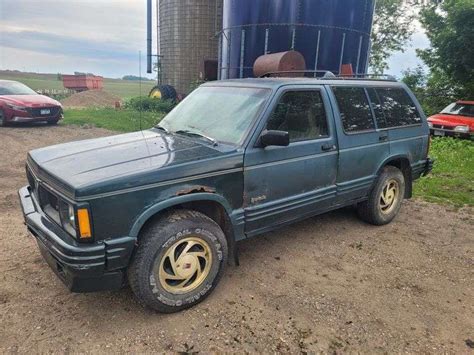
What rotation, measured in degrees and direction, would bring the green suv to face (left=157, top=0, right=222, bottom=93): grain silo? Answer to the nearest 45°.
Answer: approximately 135° to its right

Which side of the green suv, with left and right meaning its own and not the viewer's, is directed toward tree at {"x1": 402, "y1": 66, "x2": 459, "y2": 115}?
back

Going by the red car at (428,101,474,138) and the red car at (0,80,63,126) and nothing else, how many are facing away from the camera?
0

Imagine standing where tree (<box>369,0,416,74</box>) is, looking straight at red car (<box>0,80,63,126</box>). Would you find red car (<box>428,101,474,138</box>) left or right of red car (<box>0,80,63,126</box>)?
left

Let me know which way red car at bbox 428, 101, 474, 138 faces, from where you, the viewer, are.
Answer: facing the viewer and to the left of the viewer

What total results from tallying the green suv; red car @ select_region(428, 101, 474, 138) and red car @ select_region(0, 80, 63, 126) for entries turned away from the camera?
0

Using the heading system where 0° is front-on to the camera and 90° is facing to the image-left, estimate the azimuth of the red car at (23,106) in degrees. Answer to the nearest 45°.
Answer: approximately 315°

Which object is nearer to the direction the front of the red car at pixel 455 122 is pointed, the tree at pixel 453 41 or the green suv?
the green suv

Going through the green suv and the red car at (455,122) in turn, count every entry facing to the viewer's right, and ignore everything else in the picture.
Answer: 0

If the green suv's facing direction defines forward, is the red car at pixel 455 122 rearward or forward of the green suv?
rearward

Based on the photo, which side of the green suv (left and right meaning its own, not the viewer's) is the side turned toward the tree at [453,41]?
back

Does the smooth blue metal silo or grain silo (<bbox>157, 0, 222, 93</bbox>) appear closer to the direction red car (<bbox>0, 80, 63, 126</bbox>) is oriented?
the smooth blue metal silo

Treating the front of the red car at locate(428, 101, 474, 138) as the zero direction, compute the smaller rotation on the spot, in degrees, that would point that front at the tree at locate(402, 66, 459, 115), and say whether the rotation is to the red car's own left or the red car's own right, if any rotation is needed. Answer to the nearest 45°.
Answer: approximately 135° to the red car's own right

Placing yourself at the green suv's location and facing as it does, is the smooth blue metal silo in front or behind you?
behind
